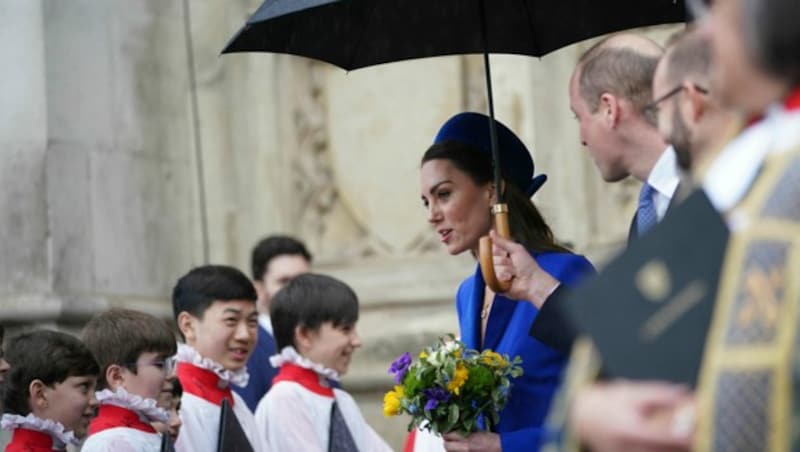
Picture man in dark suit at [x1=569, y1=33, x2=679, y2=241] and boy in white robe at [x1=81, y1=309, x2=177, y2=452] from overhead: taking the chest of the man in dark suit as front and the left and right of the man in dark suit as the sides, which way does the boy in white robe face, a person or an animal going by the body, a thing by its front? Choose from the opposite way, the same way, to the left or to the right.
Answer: the opposite way

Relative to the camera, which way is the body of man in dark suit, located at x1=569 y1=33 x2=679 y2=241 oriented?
to the viewer's left

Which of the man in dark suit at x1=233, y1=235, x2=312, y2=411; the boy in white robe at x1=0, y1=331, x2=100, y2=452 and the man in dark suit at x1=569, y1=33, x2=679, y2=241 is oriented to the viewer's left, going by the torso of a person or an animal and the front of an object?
the man in dark suit at x1=569, y1=33, x2=679, y2=241

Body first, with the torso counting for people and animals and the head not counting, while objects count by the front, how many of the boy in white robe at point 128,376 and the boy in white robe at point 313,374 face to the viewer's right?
2

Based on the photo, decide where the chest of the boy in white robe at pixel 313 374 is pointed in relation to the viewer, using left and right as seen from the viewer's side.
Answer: facing to the right of the viewer

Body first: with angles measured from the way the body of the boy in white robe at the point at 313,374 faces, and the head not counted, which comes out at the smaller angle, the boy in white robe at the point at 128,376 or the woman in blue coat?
the woman in blue coat

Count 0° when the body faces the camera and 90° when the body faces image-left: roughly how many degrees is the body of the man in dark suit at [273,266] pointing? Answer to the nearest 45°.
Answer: approximately 315°

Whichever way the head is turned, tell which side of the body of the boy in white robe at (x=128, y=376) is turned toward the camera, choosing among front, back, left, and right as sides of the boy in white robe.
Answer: right

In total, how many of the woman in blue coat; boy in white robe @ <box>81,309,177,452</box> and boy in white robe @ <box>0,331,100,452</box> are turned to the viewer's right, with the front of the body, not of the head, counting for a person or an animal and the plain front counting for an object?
2
